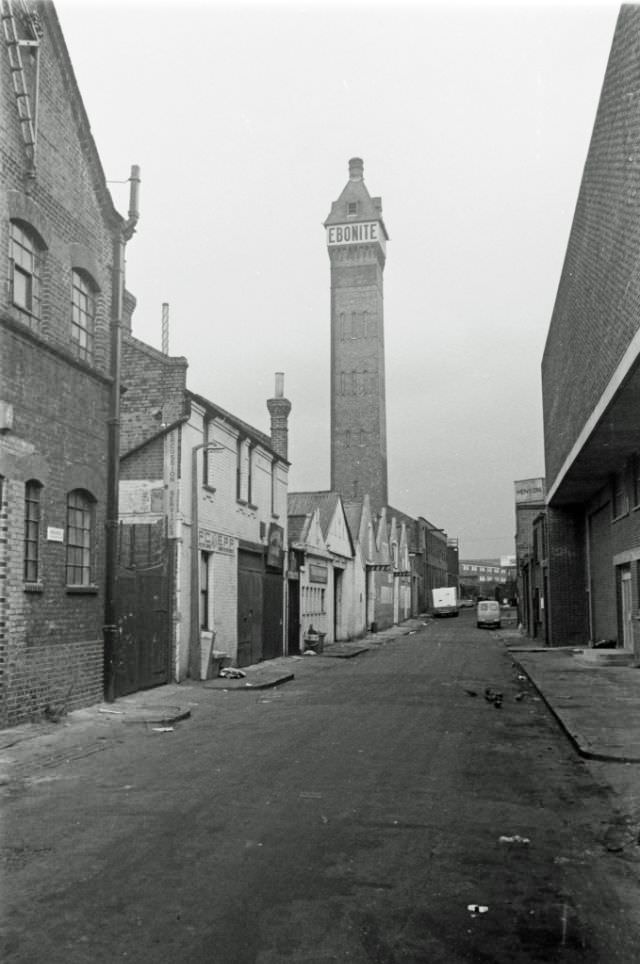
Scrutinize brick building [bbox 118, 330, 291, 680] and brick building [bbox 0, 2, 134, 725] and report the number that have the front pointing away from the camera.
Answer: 0

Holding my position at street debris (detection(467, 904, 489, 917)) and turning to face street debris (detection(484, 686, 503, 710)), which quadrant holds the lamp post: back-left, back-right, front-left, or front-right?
front-left

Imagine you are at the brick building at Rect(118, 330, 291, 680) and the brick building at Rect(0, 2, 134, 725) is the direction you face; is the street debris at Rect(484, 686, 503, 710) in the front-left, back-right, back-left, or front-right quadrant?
front-left

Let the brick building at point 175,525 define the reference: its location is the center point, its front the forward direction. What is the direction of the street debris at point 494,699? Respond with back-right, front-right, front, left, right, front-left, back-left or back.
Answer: front

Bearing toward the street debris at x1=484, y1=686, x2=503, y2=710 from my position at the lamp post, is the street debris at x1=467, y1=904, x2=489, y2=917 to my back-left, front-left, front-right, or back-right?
front-right

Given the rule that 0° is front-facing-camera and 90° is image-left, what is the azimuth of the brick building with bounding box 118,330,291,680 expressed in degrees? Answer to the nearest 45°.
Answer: approximately 315°

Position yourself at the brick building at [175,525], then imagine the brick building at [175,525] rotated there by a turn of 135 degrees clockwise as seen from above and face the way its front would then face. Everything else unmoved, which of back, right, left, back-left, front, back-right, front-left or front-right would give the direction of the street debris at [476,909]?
left

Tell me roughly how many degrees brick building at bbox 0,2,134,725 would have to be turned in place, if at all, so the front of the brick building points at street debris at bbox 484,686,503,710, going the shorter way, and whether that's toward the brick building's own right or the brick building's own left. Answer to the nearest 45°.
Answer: approximately 45° to the brick building's own left

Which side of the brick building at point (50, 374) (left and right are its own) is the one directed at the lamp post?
left

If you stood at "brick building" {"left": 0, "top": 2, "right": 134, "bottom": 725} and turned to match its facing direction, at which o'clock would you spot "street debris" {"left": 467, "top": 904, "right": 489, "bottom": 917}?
The street debris is roughly at 1 o'clock from the brick building.

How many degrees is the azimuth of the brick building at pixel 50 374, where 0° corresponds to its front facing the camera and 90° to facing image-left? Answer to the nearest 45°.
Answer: approximately 315°

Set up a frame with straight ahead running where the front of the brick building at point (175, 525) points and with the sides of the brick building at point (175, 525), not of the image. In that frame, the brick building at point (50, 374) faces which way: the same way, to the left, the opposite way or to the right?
the same way
